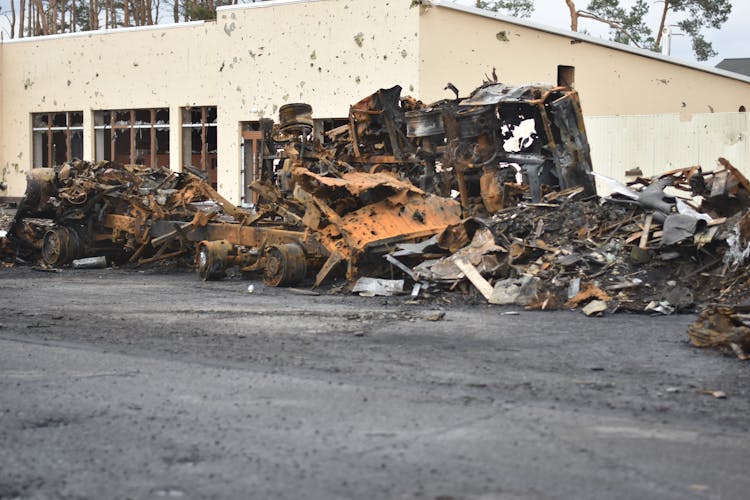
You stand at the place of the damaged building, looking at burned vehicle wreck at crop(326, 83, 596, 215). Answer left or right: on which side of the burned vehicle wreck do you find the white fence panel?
left

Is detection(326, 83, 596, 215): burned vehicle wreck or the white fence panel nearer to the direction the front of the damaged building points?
the burned vehicle wreck

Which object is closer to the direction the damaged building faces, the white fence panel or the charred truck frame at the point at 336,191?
the charred truck frame

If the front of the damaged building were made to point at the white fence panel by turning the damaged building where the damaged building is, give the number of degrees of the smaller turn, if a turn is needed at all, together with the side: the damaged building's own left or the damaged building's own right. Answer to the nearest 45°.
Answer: approximately 90° to the damaged building's own left

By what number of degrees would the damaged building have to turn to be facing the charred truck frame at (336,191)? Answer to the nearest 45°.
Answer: approximately 45° to its left

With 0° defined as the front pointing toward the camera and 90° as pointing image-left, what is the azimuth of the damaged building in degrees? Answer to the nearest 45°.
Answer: approximately 45°

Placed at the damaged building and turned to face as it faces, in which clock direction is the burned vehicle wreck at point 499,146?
The burned vehicle wreck is roughly at 10 o'clock from the damaged building.
